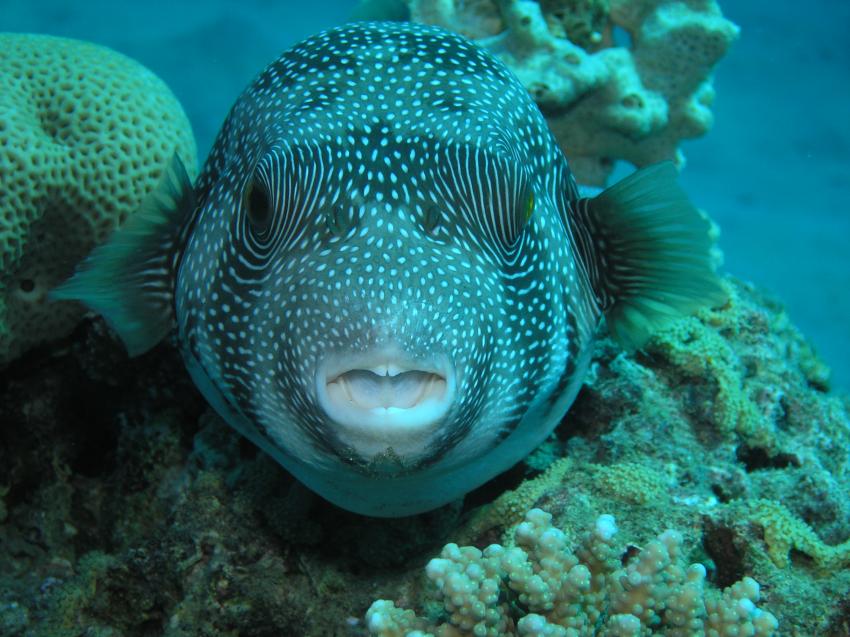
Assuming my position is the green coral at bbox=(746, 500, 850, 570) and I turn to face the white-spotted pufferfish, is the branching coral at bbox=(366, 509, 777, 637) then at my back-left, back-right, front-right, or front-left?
front-left

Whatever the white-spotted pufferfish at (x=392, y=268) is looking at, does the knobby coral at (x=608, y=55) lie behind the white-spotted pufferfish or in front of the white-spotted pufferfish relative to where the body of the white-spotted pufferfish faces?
behind

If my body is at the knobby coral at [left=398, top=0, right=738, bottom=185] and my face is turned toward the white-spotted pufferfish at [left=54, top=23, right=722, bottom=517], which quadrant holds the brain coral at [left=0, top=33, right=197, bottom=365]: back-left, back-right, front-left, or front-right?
front-right

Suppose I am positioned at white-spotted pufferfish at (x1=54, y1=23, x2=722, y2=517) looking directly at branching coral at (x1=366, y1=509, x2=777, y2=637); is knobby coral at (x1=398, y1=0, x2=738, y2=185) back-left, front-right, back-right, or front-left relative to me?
back-left

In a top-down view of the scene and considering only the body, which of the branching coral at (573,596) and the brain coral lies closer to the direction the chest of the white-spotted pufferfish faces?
the branching coral

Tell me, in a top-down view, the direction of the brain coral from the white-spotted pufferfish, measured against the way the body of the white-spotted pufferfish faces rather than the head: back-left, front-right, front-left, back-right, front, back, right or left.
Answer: back-right

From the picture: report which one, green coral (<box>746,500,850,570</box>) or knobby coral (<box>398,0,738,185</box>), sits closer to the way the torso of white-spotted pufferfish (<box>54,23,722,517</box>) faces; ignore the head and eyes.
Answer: the green coral

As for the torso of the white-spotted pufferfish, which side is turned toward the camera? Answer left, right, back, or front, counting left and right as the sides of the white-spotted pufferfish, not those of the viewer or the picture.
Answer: front

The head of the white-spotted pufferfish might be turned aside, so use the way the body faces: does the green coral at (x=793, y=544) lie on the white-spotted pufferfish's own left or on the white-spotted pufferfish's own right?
on the white-spotted pufferfish's own left

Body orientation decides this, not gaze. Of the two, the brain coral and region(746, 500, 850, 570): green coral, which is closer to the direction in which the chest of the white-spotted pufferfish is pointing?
the green coral

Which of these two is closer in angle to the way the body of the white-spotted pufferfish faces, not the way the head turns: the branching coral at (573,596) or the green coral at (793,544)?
the branching coral

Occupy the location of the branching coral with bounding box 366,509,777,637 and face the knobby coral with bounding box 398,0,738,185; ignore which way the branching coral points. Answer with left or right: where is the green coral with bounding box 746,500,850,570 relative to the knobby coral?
right

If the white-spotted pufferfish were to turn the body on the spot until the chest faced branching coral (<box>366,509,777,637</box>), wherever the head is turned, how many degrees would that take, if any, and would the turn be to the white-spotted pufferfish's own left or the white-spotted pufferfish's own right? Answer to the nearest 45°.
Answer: approximately 45° to the white-spotted pufferfish's own left
